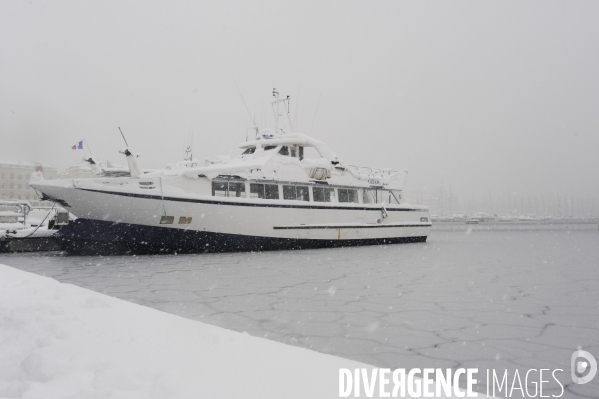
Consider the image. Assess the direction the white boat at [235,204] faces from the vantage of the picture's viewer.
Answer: facing the viewer and to the left of the viewer
